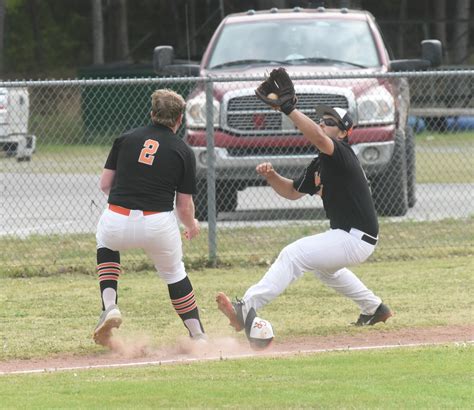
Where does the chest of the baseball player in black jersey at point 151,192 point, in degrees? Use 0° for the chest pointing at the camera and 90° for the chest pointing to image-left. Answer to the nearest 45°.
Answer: approximately 180°

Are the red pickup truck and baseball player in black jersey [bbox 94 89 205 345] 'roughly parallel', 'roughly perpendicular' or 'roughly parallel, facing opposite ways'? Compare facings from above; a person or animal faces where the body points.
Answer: roughly parallel, facing opposite ways

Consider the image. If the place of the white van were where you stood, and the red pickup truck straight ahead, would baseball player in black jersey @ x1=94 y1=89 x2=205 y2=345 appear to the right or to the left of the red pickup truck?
right

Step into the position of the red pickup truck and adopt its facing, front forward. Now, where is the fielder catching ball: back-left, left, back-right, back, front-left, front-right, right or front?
front

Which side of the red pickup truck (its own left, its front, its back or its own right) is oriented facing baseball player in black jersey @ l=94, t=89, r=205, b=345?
front

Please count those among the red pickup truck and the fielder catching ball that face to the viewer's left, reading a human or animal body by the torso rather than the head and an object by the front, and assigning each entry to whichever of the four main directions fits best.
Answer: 1

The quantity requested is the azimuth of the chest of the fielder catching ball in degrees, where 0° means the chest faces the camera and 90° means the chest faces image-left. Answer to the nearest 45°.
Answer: approximately 90°

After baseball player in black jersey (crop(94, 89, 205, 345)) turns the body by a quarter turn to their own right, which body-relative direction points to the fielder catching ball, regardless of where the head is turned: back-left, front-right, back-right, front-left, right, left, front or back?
front

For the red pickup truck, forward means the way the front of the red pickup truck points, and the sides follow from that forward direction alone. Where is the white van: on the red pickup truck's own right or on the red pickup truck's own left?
on the red pickup truck's own right

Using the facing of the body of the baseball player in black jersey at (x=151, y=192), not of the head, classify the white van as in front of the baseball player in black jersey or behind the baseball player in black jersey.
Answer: in front

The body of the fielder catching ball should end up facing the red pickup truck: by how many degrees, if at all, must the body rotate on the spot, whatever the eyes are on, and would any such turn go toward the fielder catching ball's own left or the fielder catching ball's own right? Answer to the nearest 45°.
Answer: approximately 90° to the fielder catching ball's own right

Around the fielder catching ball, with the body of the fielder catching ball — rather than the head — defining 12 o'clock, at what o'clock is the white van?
The white van is roughly at 2 o'clock from the fielder catching ball.

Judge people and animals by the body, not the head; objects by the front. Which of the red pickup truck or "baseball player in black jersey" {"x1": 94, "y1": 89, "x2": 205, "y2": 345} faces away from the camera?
the baseball player in black jersey

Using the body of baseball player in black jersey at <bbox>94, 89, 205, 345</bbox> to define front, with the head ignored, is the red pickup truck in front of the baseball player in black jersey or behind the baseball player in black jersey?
in front

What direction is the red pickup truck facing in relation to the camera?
toward the camera
